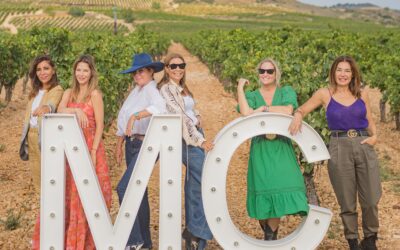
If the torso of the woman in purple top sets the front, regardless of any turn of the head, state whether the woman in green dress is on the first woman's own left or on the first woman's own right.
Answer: on the first woman's own right

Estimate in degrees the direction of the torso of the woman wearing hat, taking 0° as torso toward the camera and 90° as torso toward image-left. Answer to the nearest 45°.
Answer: approximately 45°

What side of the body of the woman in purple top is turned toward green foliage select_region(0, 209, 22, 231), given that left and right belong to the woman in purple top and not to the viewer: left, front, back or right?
right

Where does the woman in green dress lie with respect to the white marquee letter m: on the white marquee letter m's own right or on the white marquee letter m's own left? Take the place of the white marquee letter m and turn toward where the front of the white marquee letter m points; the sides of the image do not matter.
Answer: on the white marquee letter m's own left

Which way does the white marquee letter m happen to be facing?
toward the camera

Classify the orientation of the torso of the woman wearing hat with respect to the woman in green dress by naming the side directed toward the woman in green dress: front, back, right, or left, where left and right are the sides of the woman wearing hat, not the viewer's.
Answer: left

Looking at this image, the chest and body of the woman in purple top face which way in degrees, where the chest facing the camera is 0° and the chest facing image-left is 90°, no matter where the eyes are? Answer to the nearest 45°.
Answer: approximately 0°

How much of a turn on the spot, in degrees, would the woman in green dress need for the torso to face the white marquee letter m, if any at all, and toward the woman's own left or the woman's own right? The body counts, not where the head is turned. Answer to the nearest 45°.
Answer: approximately 90° to the woman's own right

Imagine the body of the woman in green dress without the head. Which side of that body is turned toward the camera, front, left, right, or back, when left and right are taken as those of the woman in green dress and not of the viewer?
front
